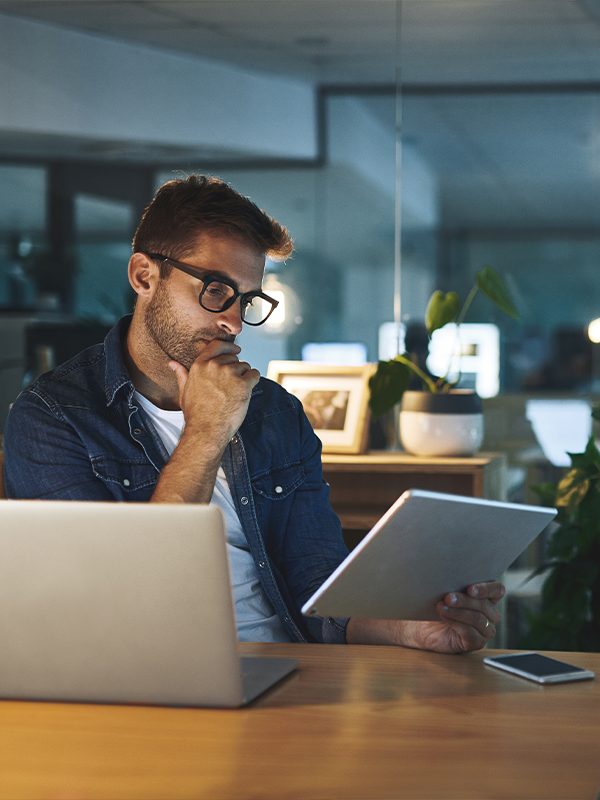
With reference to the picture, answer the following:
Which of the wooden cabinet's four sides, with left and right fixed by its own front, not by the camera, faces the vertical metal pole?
back

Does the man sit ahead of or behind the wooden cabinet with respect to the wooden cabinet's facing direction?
ahead

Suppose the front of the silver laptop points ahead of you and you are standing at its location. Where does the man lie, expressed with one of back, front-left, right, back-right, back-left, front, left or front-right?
front-left

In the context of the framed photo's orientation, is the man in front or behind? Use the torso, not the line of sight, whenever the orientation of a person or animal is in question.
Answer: in front

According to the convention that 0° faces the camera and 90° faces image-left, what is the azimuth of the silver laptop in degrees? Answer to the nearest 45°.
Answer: approximately 225°

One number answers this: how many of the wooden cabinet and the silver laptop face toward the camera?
1

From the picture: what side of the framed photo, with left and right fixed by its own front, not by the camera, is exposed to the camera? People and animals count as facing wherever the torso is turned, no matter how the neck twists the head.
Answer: front

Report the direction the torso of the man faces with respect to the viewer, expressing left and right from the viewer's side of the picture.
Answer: facing the viewer and to the right of the viewer

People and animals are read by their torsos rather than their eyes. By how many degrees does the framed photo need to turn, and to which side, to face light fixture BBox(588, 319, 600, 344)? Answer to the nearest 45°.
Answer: approximately 135° to its left

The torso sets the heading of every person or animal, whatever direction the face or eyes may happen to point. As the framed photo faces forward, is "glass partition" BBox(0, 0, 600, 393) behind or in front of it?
behind

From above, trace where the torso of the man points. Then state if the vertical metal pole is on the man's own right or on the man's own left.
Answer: on the man's own left
